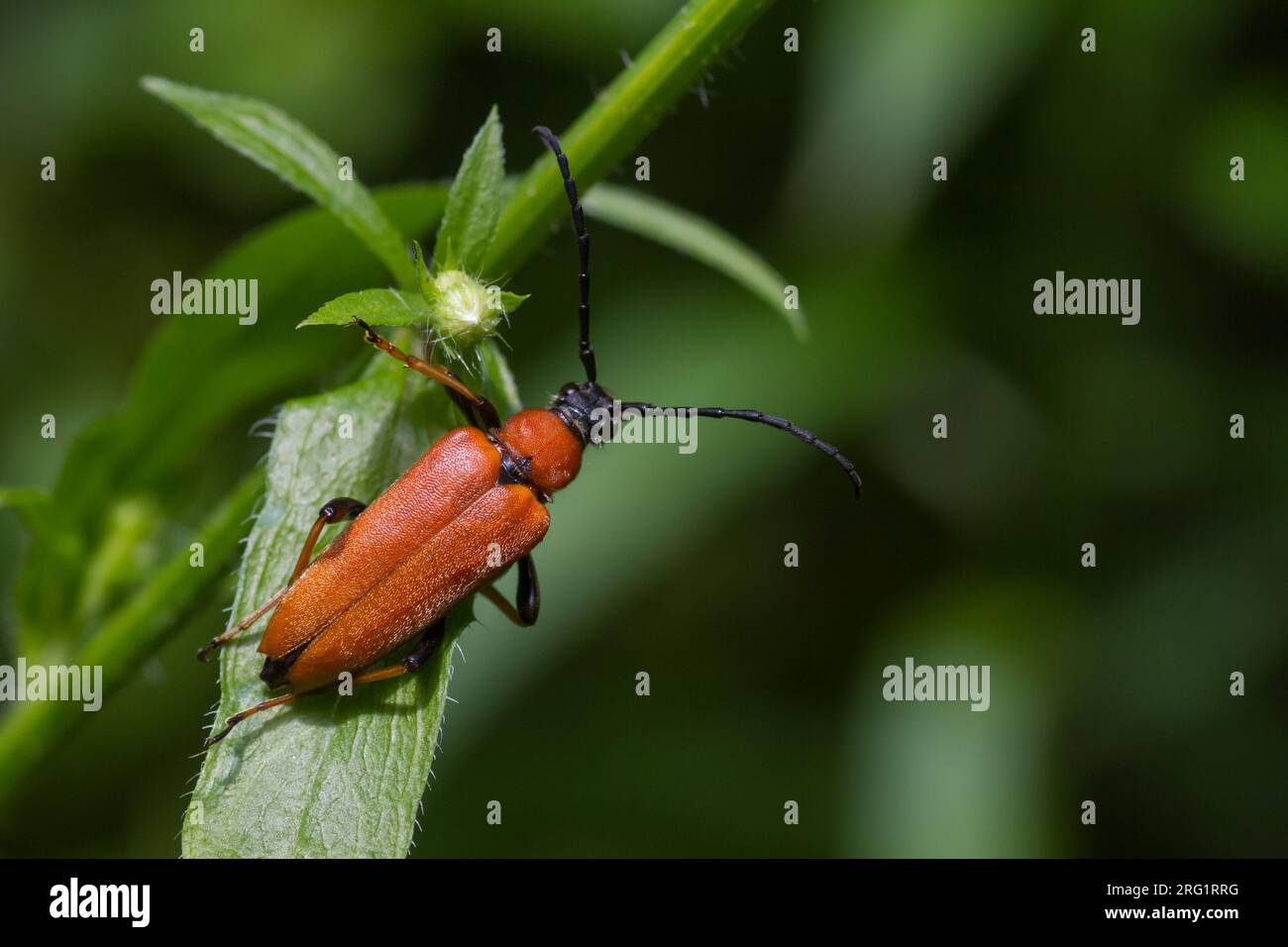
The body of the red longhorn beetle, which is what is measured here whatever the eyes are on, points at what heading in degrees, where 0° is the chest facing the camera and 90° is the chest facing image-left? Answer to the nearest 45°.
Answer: approximately 225°
